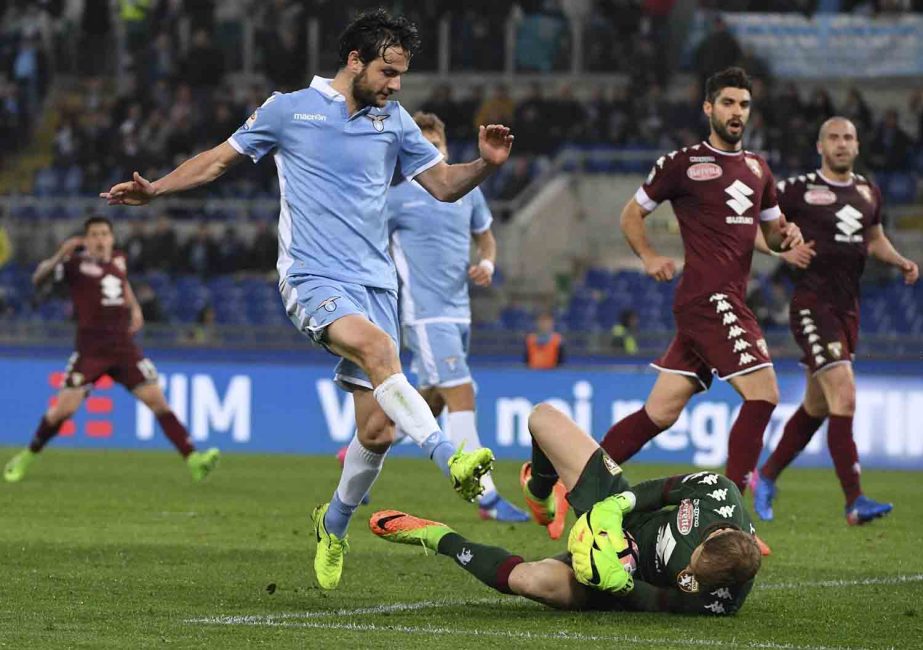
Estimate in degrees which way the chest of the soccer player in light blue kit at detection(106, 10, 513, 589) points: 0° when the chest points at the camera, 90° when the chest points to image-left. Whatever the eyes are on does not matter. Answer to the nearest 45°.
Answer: approximately 315°

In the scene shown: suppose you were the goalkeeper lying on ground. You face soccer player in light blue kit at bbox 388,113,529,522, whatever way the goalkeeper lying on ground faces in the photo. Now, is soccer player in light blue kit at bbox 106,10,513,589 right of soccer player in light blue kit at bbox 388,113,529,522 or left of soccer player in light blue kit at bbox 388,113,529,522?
left

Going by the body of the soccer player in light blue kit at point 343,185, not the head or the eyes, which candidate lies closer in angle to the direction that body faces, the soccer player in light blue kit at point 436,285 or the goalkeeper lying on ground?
the goalkeeper lying on ground

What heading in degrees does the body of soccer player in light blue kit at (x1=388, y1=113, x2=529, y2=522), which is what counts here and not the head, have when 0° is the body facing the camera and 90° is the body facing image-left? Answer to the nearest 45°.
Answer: approximately 315°

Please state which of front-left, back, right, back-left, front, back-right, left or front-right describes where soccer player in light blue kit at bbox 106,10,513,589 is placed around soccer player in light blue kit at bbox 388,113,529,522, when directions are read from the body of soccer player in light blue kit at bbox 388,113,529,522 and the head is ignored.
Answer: front-right
